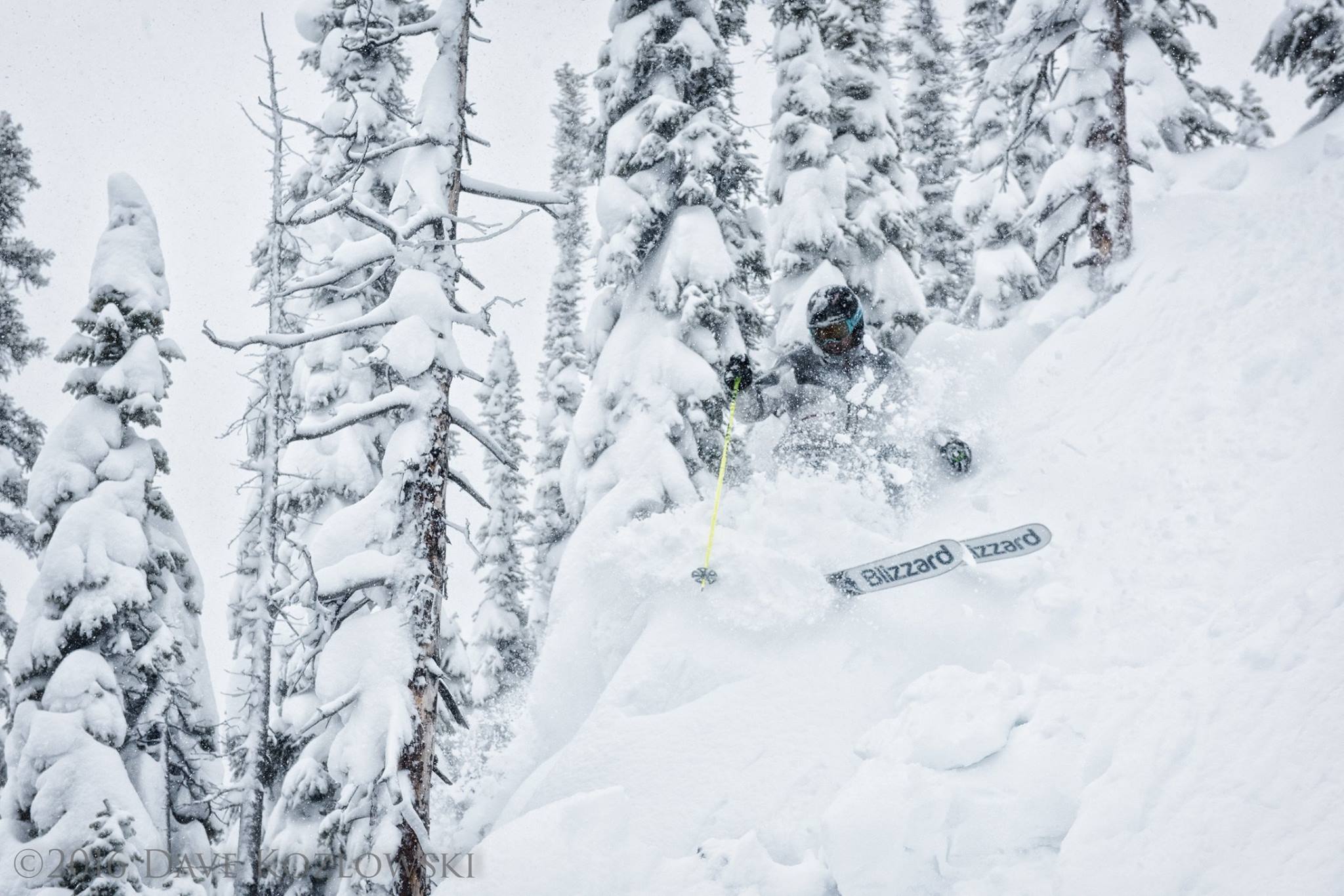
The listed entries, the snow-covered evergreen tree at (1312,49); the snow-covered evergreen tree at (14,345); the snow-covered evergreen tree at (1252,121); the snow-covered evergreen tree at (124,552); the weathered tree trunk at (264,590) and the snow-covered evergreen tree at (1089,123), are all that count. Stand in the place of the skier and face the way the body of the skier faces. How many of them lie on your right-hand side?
3

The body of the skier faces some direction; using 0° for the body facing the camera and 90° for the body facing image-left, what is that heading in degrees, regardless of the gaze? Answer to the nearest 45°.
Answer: approximately 0°

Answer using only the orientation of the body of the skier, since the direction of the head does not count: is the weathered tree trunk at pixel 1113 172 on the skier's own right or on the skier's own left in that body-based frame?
on the skier's own left

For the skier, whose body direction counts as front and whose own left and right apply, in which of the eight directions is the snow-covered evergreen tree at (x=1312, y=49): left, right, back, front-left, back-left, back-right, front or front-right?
left

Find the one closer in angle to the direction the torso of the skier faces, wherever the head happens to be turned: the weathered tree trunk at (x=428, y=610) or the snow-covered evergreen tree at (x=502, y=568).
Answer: the weathered tree trunk

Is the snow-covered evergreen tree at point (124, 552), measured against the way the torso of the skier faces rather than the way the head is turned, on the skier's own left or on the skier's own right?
on the skier's own right
